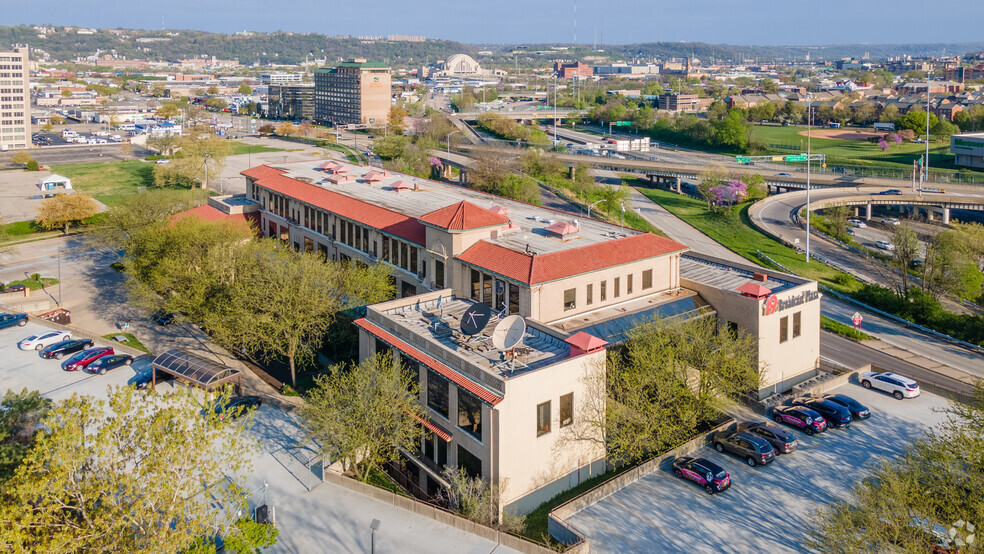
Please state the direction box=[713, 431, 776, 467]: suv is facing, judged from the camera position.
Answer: facing away from the viewer and to the left of the viewer

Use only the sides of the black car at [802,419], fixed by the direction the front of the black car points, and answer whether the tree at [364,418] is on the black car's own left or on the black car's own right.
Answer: on the black car's own left

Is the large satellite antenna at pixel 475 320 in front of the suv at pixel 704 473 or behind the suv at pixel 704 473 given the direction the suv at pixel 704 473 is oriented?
in front

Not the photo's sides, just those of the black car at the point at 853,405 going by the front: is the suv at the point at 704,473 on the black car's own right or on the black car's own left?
on the black car's own left

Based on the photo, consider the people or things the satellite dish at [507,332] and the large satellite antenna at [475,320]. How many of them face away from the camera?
0

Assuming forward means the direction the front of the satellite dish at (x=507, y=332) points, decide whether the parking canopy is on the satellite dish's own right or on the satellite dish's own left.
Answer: on the satellite dish's own right

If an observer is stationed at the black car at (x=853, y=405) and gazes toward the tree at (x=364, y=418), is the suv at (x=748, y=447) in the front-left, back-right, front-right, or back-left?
front-left

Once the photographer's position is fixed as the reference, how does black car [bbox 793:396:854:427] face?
facing away from the viewer and to the left of the viewer

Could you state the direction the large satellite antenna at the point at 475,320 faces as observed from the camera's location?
facing the viewer and to the left of the viewer
